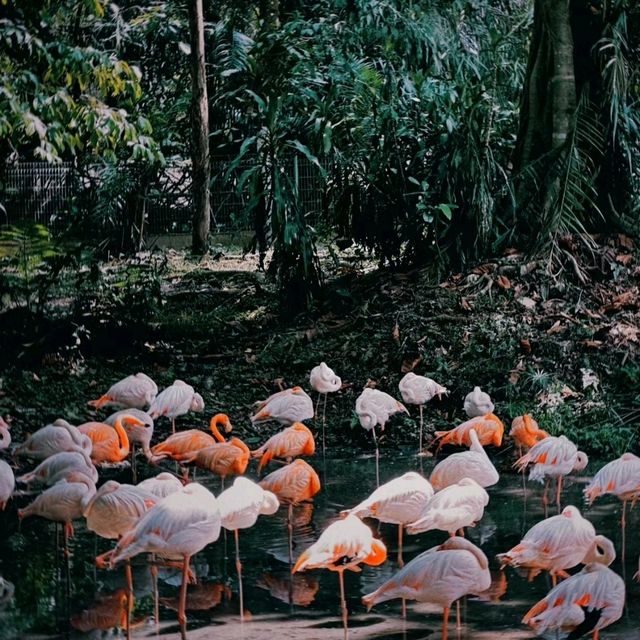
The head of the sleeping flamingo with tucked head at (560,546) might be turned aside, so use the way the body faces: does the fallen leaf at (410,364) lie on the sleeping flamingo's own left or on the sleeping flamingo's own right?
on the sleeping flamingo's own left

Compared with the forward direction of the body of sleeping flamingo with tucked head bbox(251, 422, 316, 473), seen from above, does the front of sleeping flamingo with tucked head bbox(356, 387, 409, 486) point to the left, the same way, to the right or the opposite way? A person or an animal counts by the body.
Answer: the opposite way

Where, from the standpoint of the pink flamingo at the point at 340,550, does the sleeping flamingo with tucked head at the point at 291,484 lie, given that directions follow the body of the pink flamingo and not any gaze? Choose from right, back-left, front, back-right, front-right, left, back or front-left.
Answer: left

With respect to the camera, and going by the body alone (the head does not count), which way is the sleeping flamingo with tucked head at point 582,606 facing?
to the viewer's right

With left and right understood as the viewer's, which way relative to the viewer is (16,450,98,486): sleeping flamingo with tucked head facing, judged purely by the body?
facing to the right of the viewer

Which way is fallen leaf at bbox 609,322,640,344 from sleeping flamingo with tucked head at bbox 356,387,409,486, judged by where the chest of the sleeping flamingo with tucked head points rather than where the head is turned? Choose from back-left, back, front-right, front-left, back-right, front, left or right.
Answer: back-right

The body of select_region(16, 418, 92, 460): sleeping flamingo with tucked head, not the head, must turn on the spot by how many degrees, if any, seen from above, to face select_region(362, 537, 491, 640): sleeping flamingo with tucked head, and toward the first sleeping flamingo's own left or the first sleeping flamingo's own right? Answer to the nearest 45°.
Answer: approximately 45° to the first sleeping flamingo's own right

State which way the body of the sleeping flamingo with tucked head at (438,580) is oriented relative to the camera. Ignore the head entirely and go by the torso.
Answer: to the viewer's right

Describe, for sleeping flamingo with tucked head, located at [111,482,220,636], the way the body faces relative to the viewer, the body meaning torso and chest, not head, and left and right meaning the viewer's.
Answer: facing to the right of the viewer

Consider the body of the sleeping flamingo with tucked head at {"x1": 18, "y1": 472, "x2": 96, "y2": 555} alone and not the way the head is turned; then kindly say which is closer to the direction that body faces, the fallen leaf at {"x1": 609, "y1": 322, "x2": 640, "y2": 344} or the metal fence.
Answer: the fallen leaf

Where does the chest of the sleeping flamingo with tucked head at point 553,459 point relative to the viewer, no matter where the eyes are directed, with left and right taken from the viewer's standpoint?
facing to the right of the viewer

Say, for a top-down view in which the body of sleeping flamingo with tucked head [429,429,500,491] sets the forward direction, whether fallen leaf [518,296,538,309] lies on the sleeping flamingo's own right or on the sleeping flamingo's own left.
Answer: on the sleeping flamingo's own left

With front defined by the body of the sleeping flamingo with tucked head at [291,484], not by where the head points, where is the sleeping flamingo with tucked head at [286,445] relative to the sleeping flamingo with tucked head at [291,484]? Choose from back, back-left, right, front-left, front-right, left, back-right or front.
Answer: left

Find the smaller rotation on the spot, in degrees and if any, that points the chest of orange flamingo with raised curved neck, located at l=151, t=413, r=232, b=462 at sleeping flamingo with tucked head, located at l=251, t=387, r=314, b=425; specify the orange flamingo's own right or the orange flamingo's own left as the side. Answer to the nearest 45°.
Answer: approximately 45° to the orange flamingo's own left

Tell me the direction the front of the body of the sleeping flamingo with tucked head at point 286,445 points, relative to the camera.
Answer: to the viewer's right
